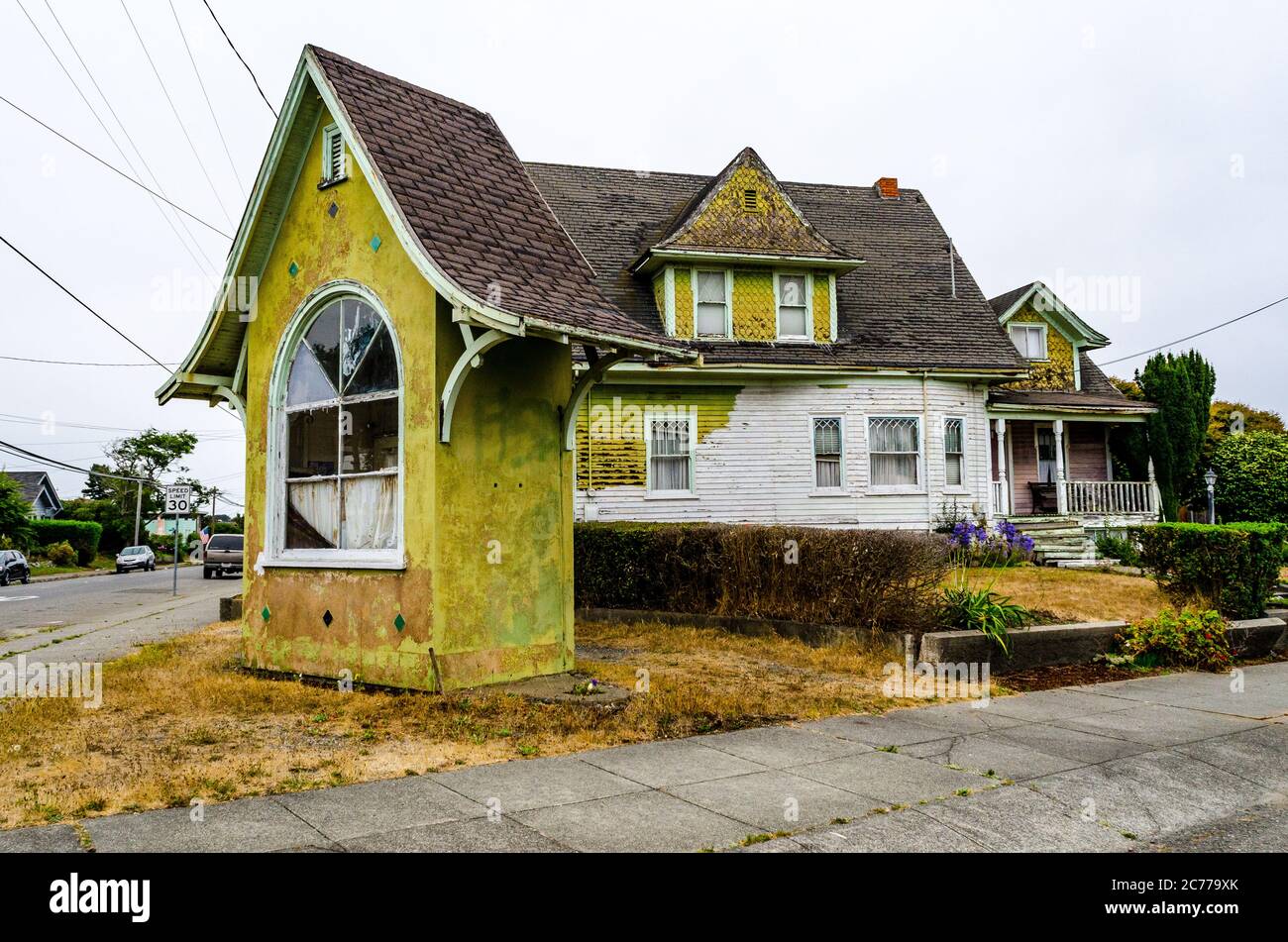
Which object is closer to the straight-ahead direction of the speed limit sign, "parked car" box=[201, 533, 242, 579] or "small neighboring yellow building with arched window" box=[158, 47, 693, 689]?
the small neighboring yellow building with arched window

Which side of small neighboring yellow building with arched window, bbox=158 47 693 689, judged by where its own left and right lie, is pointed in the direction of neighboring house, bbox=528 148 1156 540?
back

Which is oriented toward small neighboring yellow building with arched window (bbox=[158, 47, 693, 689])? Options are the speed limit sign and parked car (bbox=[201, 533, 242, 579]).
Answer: the speed limit sign

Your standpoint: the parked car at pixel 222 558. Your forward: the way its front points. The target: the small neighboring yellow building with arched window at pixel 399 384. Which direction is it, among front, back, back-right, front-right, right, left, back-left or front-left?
back

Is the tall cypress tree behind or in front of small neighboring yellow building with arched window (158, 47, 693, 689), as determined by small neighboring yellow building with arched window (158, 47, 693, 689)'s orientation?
behind

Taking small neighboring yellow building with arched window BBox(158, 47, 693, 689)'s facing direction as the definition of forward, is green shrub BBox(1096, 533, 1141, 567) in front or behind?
behind

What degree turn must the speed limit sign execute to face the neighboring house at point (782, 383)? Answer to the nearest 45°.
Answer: approximately 45° to its left

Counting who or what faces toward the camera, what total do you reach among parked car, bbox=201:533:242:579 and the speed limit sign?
1

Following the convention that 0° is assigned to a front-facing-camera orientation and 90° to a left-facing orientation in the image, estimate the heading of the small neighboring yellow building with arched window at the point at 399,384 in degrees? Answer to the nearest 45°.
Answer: approximately 45°

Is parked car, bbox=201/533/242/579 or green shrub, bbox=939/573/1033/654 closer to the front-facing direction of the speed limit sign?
the green shrub

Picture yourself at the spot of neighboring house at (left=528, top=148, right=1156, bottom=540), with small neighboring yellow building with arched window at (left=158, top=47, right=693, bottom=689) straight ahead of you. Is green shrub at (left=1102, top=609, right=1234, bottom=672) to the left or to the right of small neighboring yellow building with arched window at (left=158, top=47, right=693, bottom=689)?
left

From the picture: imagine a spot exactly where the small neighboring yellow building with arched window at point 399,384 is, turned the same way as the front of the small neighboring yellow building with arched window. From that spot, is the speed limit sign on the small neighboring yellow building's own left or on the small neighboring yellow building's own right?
on the small neighboring yellow building's own right
